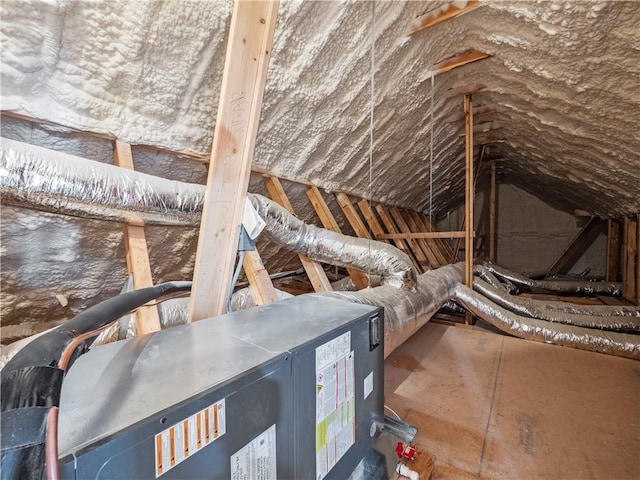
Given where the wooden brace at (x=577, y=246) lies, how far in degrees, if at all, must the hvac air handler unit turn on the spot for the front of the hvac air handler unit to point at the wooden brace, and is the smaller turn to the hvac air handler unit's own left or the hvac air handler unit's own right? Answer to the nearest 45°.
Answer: approximately 90° to the hvac air handler unit's own left

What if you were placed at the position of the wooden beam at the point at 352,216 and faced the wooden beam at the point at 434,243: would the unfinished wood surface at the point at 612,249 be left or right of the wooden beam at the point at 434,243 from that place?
right

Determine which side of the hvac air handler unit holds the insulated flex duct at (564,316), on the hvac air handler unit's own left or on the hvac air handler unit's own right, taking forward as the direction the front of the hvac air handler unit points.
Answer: on the hvac air handler unit's own left

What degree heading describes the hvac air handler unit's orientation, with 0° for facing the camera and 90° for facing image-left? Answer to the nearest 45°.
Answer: approximately 315°

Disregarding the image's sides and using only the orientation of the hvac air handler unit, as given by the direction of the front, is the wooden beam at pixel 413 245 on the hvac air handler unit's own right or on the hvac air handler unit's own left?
on the hvac air handler unit's own left

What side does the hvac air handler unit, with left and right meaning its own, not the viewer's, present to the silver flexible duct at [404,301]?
left

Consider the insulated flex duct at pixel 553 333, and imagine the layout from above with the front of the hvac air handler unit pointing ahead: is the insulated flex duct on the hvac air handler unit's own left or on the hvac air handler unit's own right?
on the hvac air handler unit's own left

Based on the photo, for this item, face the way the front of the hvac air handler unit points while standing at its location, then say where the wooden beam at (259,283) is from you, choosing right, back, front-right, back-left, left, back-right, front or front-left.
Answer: back-left
